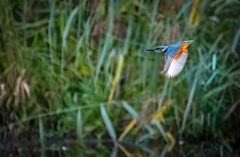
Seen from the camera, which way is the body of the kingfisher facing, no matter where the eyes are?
to the viewer's left
